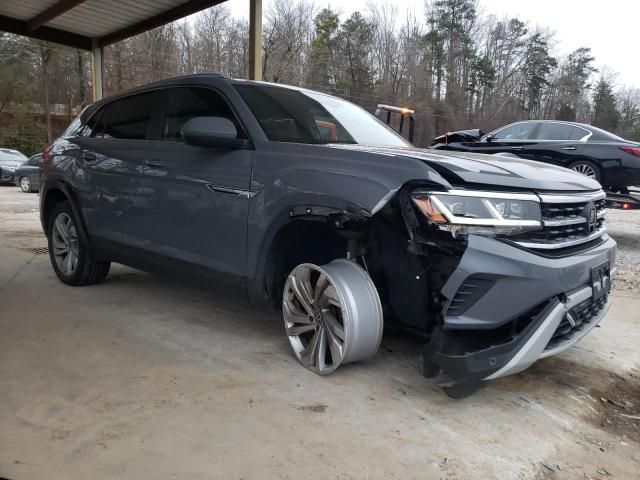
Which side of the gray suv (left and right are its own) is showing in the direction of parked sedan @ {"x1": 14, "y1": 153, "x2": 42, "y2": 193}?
back

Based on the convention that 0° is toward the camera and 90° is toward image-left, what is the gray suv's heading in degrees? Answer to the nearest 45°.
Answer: approximately 315°

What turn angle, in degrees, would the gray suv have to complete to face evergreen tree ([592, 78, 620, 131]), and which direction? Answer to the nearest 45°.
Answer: approximately 90° to its left

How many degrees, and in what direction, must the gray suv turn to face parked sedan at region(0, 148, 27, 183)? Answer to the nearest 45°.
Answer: approximately 180°

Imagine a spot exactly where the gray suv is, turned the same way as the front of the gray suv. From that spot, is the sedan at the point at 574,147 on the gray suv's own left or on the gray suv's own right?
on the gray suv's own left
